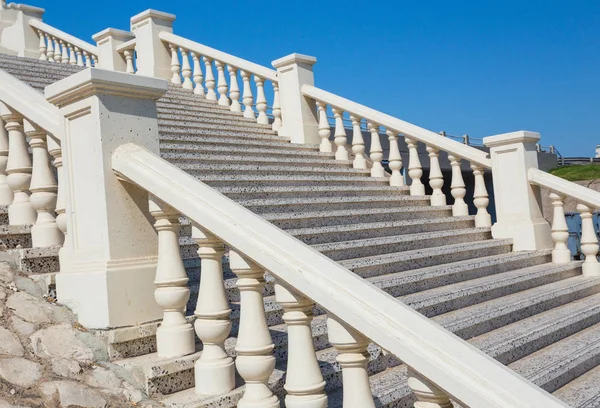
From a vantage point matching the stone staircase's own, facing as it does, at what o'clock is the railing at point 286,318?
The railing is roughly at 2 o'clock from the stone staircase.

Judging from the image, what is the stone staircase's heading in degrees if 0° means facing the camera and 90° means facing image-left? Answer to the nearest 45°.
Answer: approximately 315°
